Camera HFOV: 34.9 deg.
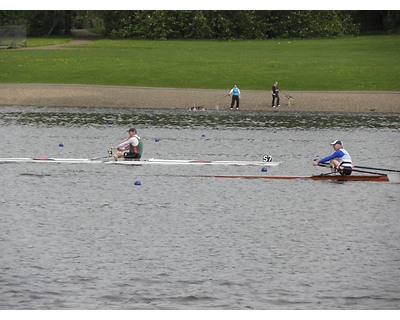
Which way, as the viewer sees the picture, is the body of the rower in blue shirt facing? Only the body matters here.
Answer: to the viewer's left

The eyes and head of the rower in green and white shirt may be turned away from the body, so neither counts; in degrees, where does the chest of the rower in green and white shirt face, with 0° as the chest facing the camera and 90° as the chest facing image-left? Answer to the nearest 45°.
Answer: approximately 90°

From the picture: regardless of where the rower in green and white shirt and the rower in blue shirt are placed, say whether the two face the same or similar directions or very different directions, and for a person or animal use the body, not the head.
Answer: same or similar directions

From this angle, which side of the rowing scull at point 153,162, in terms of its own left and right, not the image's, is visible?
right

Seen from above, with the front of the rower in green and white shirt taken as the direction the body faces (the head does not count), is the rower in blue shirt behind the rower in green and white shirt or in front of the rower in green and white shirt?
behind

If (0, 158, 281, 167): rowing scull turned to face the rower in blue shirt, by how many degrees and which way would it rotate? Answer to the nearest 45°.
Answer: approximately 45° to its right
